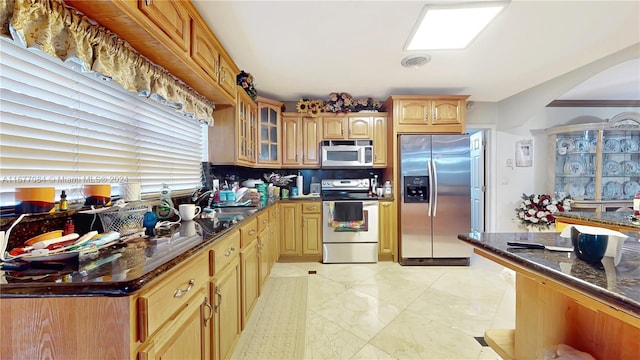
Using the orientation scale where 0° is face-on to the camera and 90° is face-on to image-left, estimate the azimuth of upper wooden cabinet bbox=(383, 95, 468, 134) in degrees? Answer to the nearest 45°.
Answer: approximately 0°

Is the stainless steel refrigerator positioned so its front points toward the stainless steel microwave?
no

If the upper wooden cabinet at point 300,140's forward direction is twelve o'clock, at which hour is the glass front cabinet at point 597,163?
The glass front cabinet is roughly at 9 o'clock from the upper wooden cabinet.

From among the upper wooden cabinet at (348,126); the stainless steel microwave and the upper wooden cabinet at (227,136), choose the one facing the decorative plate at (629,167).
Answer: the upper wooden cabinet at (227,136)

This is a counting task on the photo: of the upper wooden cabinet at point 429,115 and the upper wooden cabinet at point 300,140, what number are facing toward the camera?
2

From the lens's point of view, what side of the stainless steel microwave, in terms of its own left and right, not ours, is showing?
front

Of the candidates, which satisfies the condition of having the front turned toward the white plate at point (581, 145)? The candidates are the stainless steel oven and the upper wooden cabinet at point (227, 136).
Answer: the upper wooden cabinet

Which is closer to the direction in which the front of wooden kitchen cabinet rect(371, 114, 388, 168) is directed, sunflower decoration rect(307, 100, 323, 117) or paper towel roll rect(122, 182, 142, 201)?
the paper towel roll

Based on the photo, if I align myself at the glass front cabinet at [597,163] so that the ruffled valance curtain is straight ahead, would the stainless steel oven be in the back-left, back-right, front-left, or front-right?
front-right

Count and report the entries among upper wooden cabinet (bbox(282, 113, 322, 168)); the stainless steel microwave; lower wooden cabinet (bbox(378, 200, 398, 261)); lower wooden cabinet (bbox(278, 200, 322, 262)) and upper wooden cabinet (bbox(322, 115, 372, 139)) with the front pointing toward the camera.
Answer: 5

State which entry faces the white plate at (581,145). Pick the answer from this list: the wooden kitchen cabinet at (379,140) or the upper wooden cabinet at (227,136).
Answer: the upper wooden cabinet

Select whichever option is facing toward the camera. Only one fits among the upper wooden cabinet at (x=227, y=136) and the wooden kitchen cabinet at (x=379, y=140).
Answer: the wooden kitchen cabinet

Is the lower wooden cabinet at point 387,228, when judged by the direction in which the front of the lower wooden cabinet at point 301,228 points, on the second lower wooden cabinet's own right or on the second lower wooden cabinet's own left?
on the second lower wooden cabinet's own left

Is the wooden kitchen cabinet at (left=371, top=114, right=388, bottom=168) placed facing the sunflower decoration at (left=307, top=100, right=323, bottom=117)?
no

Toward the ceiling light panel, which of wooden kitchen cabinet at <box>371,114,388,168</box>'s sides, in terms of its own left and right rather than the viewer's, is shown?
front

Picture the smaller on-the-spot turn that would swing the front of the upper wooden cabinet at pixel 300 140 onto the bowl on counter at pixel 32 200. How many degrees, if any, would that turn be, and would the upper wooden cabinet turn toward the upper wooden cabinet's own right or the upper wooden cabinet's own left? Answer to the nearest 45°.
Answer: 0° — it already faces it

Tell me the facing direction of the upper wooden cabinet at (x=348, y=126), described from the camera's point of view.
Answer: facing the viewer

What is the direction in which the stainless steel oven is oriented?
toward the camera

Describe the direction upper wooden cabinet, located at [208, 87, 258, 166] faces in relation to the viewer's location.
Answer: facing to the right of the viewer
